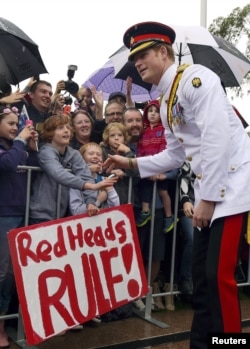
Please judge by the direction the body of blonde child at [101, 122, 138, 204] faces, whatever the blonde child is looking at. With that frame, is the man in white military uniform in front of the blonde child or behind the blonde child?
in front

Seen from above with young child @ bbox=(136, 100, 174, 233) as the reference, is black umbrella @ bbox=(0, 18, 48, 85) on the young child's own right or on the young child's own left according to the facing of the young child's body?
on the young child's own right

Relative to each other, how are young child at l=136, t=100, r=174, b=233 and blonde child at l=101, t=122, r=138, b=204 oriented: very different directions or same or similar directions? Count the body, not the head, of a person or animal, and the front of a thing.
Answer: same or similar directions

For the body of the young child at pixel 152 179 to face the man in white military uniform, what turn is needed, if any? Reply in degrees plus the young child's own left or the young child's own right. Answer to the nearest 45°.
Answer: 0° — they already face them

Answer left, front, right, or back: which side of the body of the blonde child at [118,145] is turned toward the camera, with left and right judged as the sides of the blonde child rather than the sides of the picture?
front

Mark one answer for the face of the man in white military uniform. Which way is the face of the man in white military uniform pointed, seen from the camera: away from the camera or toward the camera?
toward the camera

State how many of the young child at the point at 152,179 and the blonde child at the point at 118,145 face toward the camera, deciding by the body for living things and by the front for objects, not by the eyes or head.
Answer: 2

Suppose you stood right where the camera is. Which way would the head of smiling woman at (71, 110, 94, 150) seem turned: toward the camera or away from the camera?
toward the camera

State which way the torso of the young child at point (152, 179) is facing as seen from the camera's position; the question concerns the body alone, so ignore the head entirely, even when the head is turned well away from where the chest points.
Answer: toward the camera

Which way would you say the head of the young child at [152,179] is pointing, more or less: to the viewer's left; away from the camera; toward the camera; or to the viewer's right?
toward the camera

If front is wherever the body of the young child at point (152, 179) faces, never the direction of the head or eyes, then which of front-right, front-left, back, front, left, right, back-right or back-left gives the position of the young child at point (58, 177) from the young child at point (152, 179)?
front-right

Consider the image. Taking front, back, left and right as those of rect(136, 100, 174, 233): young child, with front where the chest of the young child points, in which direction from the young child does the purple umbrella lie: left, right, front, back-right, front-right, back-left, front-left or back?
back
